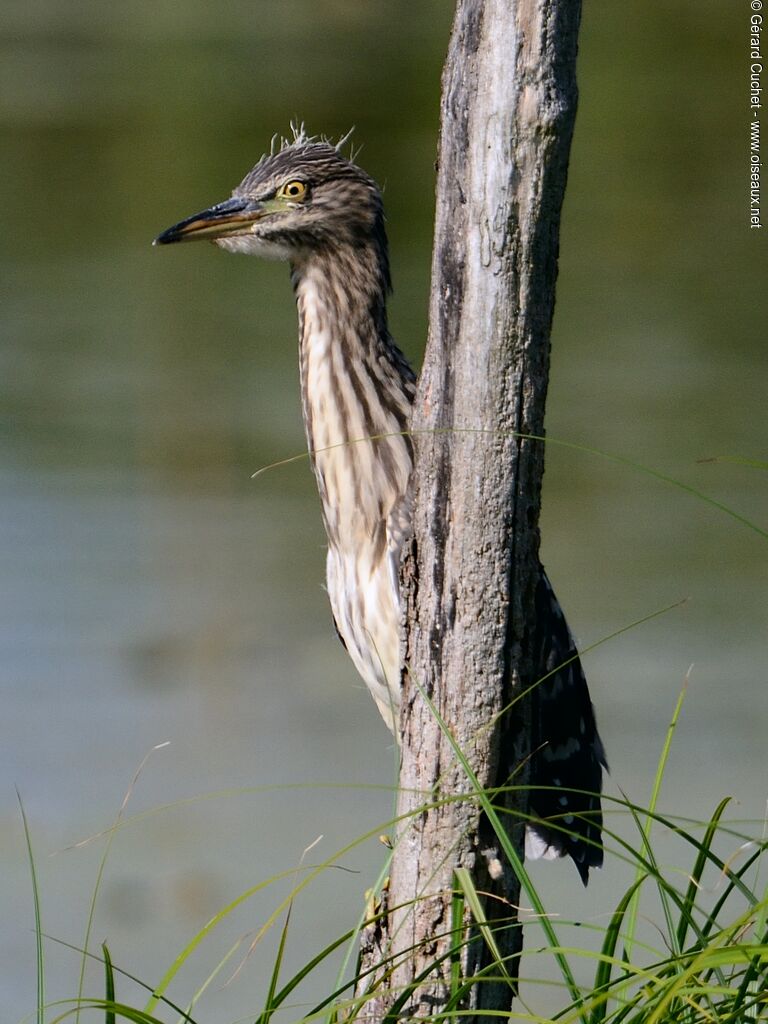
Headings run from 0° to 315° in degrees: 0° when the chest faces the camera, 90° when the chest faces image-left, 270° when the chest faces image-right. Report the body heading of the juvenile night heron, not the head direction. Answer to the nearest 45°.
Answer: approximately 90°

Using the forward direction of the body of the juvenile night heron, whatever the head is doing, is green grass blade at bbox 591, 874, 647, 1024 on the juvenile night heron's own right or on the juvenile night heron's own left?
on the juvenile night heron's own left

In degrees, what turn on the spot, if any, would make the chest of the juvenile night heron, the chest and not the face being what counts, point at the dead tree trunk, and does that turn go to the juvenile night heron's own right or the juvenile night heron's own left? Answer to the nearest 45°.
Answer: approximately 90° to the juvenile night heron's own left

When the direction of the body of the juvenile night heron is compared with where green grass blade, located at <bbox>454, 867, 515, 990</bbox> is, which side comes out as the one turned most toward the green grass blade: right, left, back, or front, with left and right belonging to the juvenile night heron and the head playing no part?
left

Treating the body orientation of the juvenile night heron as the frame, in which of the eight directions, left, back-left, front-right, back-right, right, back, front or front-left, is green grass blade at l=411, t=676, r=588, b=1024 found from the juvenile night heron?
left

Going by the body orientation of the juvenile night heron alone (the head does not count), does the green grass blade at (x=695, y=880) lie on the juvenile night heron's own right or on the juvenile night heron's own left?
on the juvenile night heron's own left
